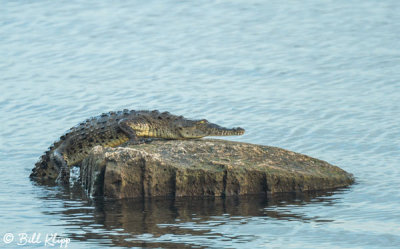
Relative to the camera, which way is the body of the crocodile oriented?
to the viewer's right
